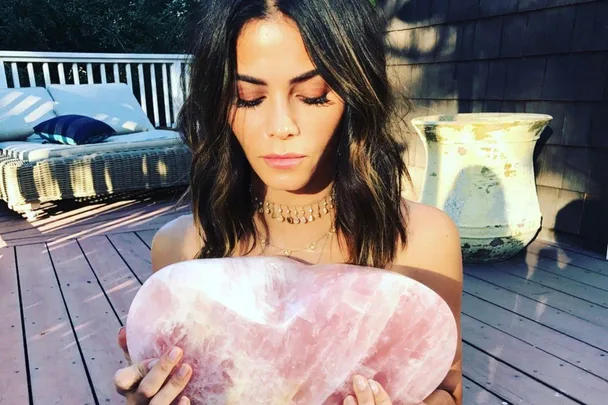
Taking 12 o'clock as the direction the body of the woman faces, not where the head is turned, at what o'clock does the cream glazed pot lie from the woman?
The cream glazed pot is roughly at 7 o'clock from the woman.

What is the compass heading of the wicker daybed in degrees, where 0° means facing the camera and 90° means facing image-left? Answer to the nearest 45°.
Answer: approximately 0°

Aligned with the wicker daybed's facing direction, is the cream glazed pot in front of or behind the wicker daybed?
in front

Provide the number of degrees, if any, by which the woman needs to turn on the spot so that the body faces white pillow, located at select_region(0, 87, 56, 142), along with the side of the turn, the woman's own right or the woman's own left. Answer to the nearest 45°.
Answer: approximately 135° to the woman's own right

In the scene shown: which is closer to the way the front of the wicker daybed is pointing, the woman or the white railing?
the woman

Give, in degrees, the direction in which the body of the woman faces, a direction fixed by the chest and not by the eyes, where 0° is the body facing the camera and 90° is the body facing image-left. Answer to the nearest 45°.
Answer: approximately 0°

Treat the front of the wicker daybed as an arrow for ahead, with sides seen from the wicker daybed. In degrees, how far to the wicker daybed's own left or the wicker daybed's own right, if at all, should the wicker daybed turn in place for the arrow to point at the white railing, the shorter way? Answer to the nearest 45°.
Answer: approximately 180°

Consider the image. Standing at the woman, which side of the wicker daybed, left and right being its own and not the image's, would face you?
front

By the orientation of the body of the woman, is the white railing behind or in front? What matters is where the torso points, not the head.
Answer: behind
